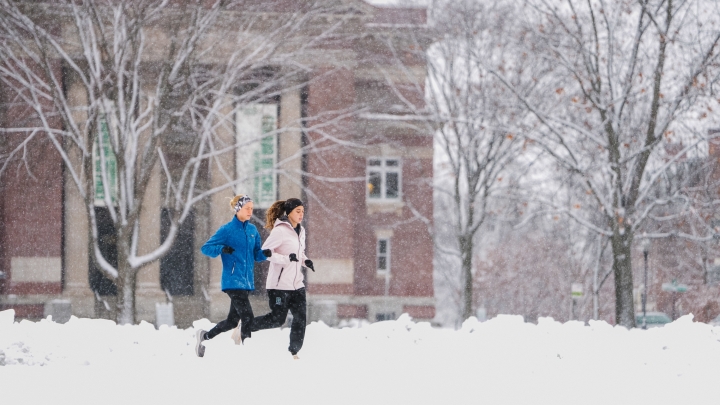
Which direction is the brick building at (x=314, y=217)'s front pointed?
toward the camera

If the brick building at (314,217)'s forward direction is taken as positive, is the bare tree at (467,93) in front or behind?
in front

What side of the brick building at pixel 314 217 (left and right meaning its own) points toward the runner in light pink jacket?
front

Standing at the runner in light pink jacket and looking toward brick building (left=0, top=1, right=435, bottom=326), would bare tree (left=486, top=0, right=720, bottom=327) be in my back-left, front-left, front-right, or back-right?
front-right

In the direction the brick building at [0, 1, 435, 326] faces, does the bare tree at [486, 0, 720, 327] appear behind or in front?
in front

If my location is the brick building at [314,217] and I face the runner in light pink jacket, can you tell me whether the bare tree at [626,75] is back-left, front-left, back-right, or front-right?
front-left

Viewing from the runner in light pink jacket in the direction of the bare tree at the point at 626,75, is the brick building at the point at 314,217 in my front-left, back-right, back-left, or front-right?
front-left

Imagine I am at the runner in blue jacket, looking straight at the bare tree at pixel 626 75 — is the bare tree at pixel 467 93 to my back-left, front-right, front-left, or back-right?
front-left

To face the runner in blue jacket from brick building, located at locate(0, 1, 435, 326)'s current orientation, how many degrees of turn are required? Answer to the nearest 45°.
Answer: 0° — it already faces them
